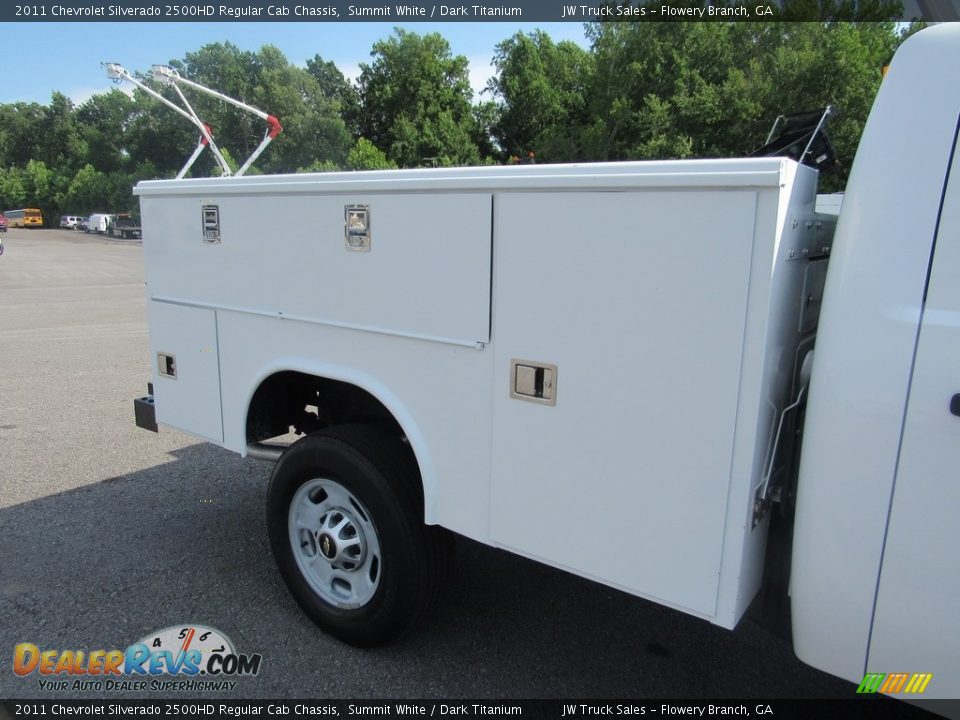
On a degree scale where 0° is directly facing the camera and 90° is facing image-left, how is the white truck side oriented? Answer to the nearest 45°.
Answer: approximately 315°

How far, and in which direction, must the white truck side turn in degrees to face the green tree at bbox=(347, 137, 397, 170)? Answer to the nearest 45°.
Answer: approximately 135° to its left

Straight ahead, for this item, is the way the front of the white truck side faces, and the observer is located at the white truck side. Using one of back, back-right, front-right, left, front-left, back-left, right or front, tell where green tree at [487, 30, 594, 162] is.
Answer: back-left

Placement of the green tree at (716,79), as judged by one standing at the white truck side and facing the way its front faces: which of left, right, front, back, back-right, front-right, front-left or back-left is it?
back-left
